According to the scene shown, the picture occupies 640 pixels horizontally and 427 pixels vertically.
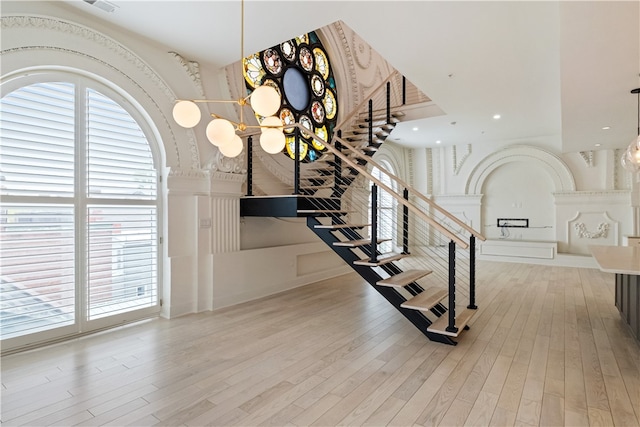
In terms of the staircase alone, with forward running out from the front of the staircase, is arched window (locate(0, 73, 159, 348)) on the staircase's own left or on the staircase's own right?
on the staircase's own right

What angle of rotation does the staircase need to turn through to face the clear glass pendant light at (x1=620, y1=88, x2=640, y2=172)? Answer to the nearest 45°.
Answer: approximately 45° to its left

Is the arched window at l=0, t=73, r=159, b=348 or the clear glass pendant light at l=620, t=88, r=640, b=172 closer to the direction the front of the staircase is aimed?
the clear glass pendant light
